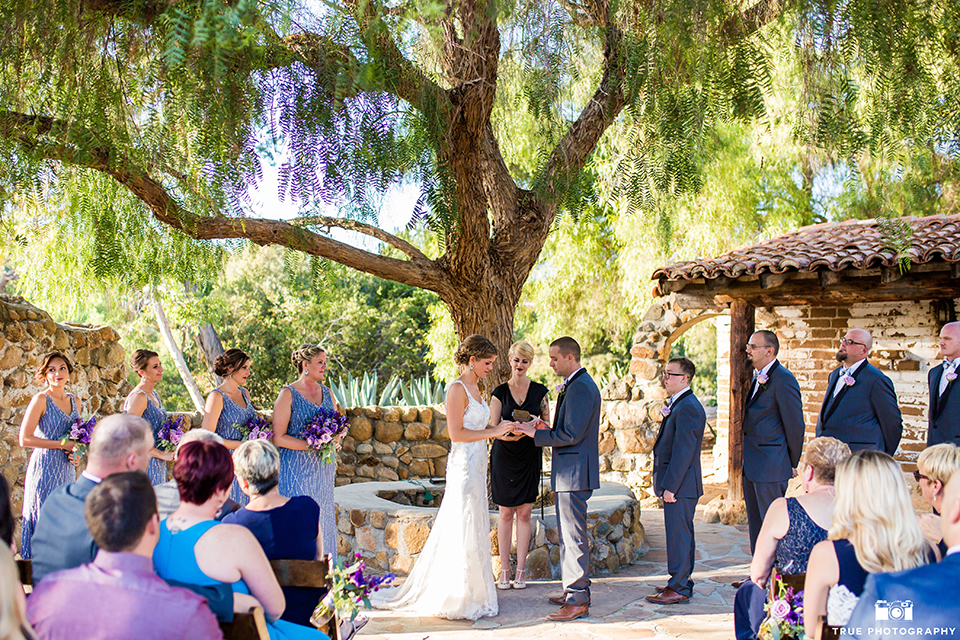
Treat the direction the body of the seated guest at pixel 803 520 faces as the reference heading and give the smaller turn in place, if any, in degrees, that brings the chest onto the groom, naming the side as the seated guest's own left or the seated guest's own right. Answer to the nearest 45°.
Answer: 0° — they already face them

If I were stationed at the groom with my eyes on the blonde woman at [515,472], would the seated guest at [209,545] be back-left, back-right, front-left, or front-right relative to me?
back-left

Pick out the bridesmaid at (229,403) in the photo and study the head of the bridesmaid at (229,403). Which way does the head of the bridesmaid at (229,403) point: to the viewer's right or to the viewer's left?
to the viewer's right

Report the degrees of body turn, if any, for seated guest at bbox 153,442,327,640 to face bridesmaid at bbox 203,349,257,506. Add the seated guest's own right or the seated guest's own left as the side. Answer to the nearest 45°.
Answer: approximately 45° to the seated guest's own left

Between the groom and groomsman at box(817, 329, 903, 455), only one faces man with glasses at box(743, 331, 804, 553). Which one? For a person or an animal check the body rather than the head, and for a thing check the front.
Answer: the groomsman

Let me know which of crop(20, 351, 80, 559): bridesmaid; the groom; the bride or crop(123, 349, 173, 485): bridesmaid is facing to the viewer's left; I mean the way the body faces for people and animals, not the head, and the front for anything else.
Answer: the groom

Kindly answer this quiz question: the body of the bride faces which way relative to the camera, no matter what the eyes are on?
to the viewer's right

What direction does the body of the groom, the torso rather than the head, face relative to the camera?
to the viewer's left

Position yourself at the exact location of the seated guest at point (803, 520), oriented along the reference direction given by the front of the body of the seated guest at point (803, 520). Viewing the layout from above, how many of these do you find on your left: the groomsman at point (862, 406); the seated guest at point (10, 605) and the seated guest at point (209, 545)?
2

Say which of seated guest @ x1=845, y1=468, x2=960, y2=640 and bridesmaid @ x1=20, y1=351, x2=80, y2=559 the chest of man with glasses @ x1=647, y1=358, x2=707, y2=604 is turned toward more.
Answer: the bridesmaid

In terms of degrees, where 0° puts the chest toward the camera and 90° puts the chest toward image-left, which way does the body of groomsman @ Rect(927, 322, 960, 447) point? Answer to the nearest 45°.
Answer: approximately 45°
